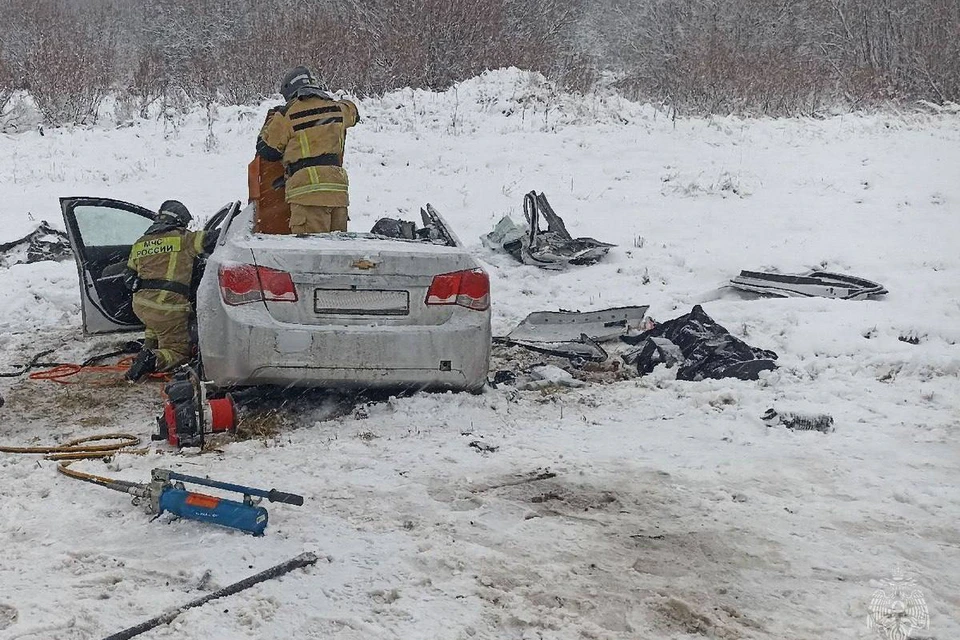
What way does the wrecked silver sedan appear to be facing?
away from the camera

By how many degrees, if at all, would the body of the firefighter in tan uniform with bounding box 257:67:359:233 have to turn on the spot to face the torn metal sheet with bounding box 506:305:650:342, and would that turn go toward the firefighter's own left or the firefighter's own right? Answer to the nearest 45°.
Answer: approximately 90° to the firefighter's own right

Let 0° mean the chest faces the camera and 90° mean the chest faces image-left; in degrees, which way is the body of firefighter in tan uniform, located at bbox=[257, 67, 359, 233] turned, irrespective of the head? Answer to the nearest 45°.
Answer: approximately 180°

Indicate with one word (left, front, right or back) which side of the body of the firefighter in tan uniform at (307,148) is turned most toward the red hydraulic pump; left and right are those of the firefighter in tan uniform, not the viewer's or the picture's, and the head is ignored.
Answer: back

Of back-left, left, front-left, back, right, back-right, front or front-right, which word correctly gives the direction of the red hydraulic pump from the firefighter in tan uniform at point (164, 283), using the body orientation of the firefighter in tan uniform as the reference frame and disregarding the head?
back-right

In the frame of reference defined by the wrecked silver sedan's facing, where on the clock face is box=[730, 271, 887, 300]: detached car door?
The detached car door is roughly at 2 o'clock from the wrecked silver sedan.

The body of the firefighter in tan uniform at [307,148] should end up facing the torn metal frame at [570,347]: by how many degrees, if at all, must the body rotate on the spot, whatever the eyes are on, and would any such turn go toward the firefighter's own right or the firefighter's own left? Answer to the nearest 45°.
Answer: approximately 90° to the firefighter's own right

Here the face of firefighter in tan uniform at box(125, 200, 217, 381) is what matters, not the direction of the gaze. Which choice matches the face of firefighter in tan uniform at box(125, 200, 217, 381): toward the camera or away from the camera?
away from the camera

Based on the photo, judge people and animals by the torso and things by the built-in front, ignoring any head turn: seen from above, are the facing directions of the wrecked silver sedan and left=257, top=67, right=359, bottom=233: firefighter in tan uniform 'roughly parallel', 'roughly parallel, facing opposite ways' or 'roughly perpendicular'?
roughly parallel

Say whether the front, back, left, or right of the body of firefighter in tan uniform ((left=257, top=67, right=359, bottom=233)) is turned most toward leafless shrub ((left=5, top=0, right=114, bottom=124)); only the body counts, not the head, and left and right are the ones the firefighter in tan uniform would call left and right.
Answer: front

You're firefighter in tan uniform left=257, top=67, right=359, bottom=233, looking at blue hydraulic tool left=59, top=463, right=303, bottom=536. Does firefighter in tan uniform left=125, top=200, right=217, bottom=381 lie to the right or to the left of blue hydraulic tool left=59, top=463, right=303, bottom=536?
right

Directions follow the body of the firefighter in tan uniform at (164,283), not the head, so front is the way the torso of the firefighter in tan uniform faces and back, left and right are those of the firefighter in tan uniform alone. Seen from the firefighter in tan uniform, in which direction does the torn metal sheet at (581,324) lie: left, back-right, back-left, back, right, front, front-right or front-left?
front-right

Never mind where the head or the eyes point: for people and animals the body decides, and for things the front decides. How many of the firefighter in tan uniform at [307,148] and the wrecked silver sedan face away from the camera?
2

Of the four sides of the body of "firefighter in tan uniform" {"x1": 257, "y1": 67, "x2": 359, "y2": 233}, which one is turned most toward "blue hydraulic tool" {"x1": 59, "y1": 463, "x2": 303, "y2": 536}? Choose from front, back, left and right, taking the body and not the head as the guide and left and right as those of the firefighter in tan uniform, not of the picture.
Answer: back
